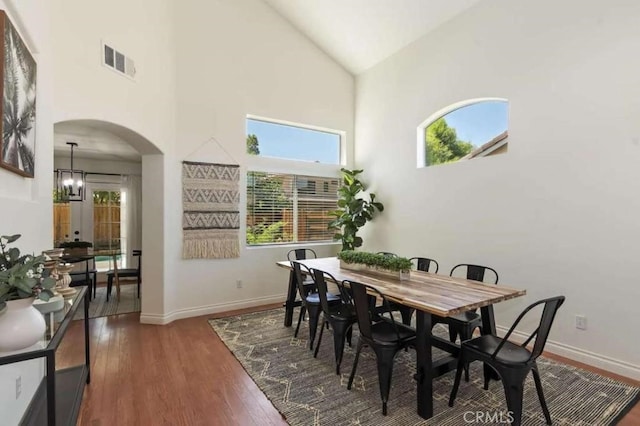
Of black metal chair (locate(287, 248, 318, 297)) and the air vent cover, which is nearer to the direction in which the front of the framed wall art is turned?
the black metal chair

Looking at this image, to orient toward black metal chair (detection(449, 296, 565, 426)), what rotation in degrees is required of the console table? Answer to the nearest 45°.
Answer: approximately 45° to its right

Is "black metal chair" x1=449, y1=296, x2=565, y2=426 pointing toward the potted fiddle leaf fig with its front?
yes

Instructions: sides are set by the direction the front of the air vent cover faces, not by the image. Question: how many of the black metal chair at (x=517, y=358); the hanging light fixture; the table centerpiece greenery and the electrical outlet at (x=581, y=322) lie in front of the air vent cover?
3

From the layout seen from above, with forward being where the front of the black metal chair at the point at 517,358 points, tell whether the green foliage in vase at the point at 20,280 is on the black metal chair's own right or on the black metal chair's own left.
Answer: on the black metal chair's own left

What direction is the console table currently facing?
to the viewer's right

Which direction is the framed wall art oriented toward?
to the viewer's right

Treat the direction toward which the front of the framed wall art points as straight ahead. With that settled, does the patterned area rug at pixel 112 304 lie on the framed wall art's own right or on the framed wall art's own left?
on the framed wall art's own left

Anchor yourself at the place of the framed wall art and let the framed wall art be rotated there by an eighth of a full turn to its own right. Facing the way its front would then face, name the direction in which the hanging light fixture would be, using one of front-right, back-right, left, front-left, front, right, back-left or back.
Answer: back-left

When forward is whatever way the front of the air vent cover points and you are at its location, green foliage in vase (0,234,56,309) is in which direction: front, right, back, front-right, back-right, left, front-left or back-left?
front-right

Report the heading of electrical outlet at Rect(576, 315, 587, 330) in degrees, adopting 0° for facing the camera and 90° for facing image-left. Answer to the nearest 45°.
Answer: approximately 45°
